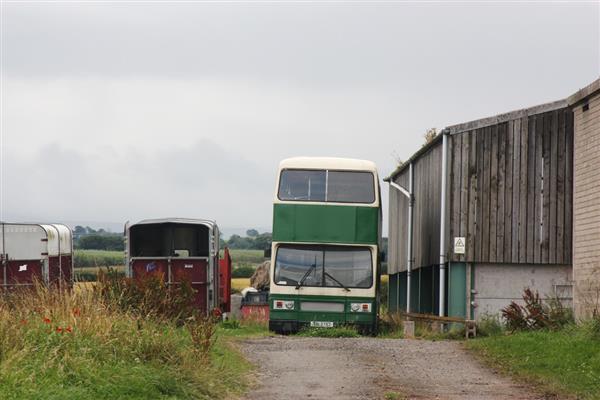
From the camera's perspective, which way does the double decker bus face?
toward the camera

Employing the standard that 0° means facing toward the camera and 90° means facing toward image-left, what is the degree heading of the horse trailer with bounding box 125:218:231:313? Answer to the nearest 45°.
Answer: approximately 180°

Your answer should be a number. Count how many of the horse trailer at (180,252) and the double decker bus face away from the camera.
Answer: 1

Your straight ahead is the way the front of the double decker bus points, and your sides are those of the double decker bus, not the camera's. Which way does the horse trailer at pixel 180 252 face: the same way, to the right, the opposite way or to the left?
the opposite way
